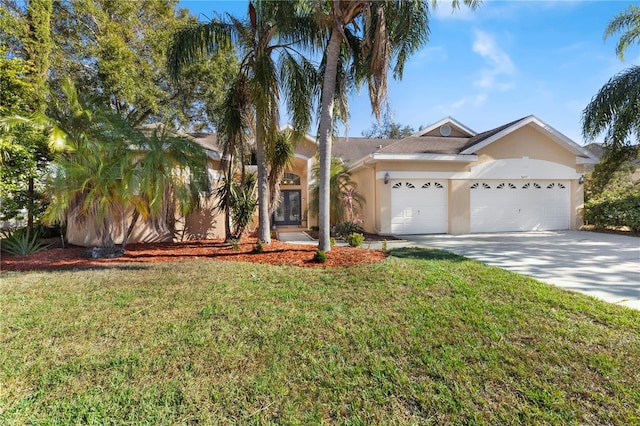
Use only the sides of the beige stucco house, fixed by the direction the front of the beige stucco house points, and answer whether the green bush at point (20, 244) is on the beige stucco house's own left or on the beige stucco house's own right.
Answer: on the beige stucco house's own right

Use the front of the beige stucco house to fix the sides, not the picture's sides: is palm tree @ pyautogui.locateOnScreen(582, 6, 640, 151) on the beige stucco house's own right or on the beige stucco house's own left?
on the beige stucco house's own left

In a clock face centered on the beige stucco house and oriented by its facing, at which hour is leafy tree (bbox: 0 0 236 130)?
The leafy tree is roughly at 3 o'clock from the beige stucco house.

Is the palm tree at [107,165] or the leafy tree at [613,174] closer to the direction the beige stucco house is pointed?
the palm tree

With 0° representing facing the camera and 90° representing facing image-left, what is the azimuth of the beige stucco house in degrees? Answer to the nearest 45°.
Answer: approximately 0°

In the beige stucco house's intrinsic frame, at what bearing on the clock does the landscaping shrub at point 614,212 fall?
The landscaping shrub is roughly at 9 o'clock from the beige stucco house.
